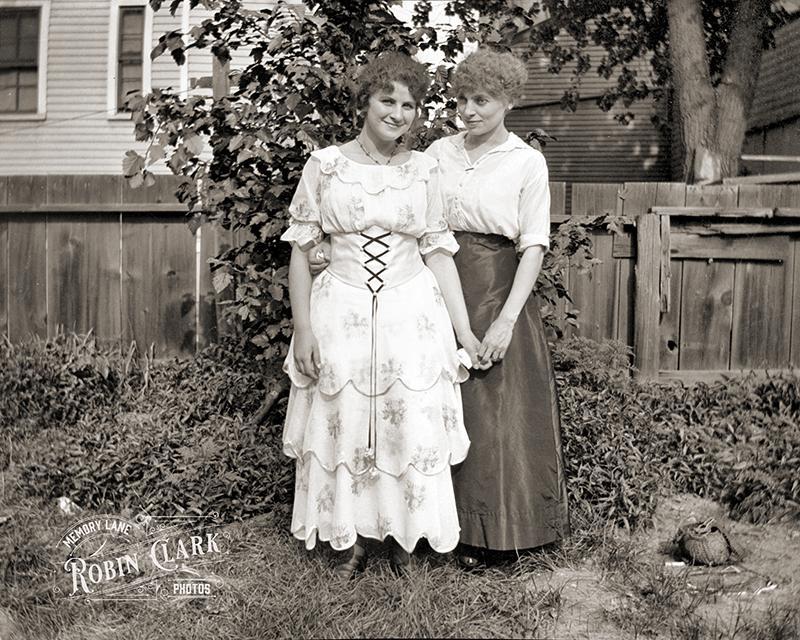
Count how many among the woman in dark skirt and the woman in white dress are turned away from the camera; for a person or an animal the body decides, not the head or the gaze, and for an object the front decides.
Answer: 0

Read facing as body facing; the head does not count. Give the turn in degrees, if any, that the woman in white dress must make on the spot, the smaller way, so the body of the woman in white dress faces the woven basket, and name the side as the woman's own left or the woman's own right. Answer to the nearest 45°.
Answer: approximately 135° to the woman's own left

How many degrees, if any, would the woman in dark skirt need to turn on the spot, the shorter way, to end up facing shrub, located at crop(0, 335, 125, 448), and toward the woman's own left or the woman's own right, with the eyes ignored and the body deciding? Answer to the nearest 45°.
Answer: approximately 90° to the woman's own right

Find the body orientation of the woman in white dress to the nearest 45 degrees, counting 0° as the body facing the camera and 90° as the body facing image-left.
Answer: approximately 0°

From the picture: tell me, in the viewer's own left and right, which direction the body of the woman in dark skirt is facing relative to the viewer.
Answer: facing the viewer and to the left of the viewer

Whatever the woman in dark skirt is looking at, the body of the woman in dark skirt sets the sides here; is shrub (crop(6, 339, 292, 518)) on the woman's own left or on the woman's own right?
on the woman's own right

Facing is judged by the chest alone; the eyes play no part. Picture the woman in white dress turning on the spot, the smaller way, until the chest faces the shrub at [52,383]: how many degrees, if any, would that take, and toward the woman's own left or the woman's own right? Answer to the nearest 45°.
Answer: approximately 135° to the woman's own right
